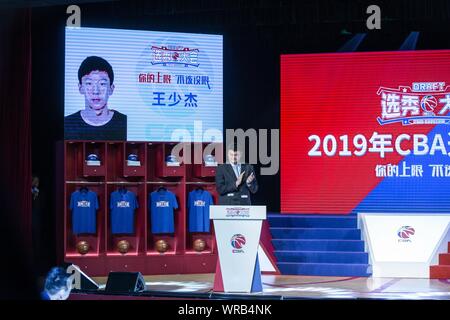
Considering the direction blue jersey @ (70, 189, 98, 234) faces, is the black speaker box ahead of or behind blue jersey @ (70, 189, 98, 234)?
ahead

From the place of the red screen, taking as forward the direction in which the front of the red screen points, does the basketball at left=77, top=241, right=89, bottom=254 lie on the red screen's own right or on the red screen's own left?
on the red screen's own right

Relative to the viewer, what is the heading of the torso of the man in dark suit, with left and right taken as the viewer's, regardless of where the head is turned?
facing the viewer

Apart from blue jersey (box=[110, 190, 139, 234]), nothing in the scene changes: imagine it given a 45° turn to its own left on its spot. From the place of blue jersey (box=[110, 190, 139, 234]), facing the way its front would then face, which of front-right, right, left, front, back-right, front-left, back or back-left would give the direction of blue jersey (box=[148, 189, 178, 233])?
front-left

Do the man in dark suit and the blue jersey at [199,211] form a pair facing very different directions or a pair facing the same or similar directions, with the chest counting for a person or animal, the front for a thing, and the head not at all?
same or similar directions

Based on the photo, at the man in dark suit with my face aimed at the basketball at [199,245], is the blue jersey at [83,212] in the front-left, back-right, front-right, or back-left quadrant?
front-left

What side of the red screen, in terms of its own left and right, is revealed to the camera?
front

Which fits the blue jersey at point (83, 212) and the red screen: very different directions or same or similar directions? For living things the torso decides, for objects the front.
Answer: same or similar directions

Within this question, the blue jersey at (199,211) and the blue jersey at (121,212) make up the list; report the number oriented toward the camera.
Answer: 2

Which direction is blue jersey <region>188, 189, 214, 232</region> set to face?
toward the camera

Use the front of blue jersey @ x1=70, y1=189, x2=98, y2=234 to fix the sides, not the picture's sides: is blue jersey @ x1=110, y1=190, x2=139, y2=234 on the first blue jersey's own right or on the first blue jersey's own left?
on the first blue jersey's own left

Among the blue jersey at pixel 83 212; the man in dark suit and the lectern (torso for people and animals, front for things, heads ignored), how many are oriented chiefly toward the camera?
3

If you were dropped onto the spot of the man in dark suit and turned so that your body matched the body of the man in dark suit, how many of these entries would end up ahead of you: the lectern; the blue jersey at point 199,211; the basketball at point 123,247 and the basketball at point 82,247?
1
